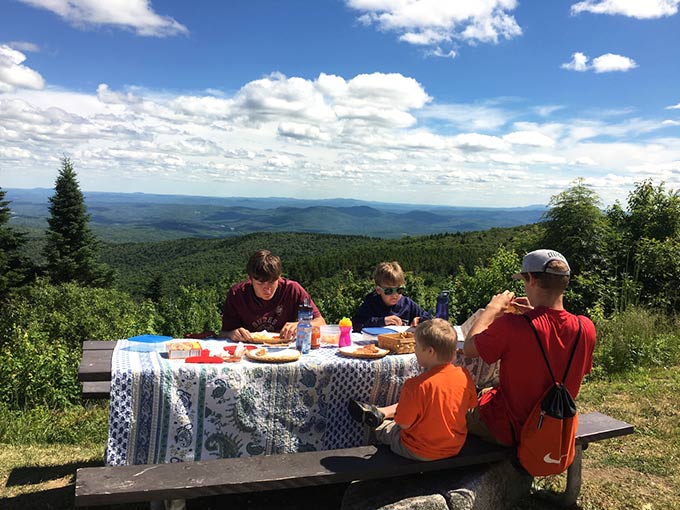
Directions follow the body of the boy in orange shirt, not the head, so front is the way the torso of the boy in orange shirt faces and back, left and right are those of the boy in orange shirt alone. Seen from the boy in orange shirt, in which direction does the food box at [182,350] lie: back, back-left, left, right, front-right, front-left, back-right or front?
front-left

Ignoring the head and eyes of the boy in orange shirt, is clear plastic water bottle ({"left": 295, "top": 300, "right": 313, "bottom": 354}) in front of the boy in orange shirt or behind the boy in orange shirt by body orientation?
in front

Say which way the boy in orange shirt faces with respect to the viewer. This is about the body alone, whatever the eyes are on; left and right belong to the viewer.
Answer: facing away from the viewer and to the left of the viewer

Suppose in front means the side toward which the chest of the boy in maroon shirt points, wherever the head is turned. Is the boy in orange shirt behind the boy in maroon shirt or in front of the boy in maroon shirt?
in front

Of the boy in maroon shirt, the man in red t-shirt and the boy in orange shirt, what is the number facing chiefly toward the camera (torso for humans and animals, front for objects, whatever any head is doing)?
1

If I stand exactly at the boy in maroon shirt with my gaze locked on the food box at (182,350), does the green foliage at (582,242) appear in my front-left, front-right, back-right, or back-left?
back-left

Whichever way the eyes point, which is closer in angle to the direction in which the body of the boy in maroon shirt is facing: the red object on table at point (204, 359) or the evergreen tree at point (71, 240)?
the red object on table

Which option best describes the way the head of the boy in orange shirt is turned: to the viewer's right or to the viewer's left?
to the viewer's left

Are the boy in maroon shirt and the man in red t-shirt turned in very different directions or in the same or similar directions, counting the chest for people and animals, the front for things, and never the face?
very different directions

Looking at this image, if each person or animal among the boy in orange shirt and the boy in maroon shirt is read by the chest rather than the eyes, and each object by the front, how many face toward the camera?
1

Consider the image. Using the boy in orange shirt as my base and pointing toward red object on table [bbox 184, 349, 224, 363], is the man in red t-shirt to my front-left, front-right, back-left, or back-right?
back-right

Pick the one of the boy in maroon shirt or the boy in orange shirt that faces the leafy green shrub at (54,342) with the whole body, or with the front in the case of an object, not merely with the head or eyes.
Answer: the boy in orange shirt

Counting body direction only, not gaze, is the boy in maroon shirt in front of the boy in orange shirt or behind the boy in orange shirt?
in front

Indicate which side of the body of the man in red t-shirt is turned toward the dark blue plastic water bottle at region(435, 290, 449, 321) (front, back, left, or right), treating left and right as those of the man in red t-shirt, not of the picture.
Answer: front

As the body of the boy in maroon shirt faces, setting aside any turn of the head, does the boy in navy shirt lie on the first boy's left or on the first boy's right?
on the first boy's left

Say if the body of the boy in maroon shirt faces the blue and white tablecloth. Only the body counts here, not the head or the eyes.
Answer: yes
